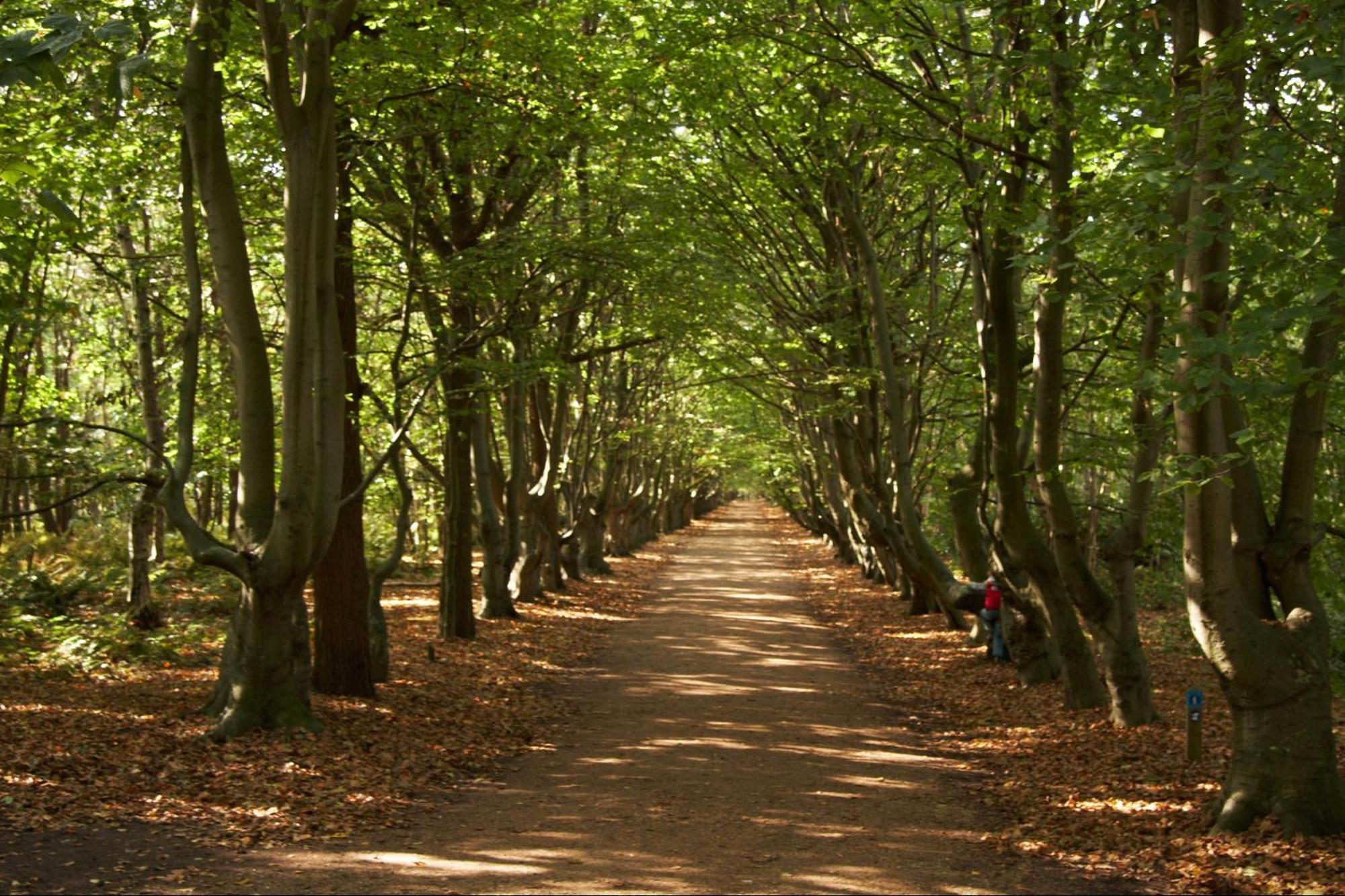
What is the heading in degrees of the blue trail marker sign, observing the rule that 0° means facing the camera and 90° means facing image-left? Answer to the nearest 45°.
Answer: approximately 0°

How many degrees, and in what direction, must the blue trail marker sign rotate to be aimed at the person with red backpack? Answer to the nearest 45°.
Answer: approximately 180°
